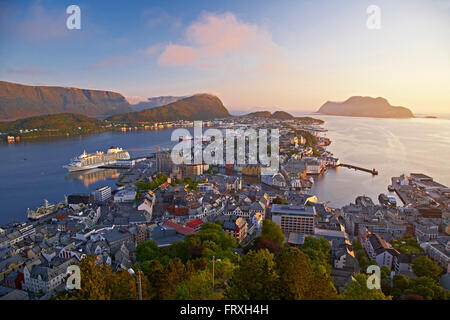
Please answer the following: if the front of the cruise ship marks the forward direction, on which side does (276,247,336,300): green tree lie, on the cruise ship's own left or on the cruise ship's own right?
on the cruise ship's own left

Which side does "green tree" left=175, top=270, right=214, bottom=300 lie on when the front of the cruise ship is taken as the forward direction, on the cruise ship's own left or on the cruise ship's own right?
on the cruise ship's own left

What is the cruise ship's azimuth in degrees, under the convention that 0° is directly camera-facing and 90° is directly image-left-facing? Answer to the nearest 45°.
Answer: approximately 45°

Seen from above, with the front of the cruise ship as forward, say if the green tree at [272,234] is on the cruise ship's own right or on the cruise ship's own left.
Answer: on the cruise ship's own left

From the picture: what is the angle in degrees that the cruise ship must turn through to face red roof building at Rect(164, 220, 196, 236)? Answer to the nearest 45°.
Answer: approximately 45° to its left

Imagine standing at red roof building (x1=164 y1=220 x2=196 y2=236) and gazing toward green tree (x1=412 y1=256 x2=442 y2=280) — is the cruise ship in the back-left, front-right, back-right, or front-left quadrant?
back-left
